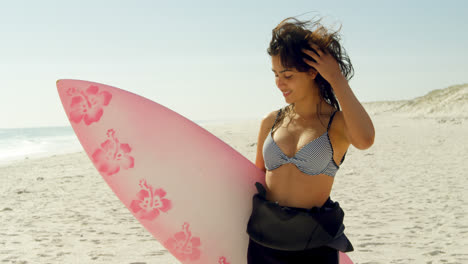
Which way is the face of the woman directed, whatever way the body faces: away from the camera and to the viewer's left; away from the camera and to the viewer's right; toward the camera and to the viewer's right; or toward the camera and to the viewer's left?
toward the camera and to the viewer's left

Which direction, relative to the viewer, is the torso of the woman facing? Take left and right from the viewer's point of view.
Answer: facing the viewer and to the left of the viewer
